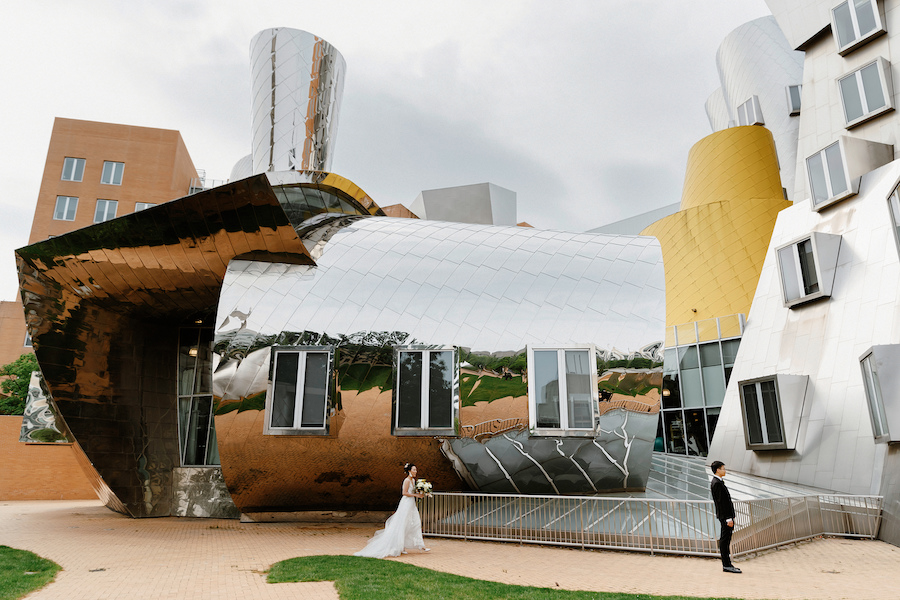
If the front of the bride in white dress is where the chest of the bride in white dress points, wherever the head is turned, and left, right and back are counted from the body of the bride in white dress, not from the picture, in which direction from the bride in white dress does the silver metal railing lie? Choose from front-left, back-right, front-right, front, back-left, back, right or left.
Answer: front

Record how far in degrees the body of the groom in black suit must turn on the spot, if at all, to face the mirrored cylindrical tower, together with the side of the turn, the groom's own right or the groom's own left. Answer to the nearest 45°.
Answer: approximately 180°

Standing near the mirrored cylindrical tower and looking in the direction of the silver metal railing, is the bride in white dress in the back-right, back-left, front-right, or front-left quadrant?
front-right

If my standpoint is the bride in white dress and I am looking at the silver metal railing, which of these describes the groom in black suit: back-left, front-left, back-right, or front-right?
front-right

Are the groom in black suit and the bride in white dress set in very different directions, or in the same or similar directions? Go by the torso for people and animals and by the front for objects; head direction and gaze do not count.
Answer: same or similar directions

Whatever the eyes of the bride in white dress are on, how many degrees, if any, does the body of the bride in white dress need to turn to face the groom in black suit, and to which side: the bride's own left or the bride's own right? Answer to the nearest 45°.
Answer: approximately 45° to the bride's own right

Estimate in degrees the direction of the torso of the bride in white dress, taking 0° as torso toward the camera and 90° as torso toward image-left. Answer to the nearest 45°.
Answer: approximately 270°

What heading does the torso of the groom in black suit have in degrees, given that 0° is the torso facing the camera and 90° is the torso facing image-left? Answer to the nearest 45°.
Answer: approximately 270°
